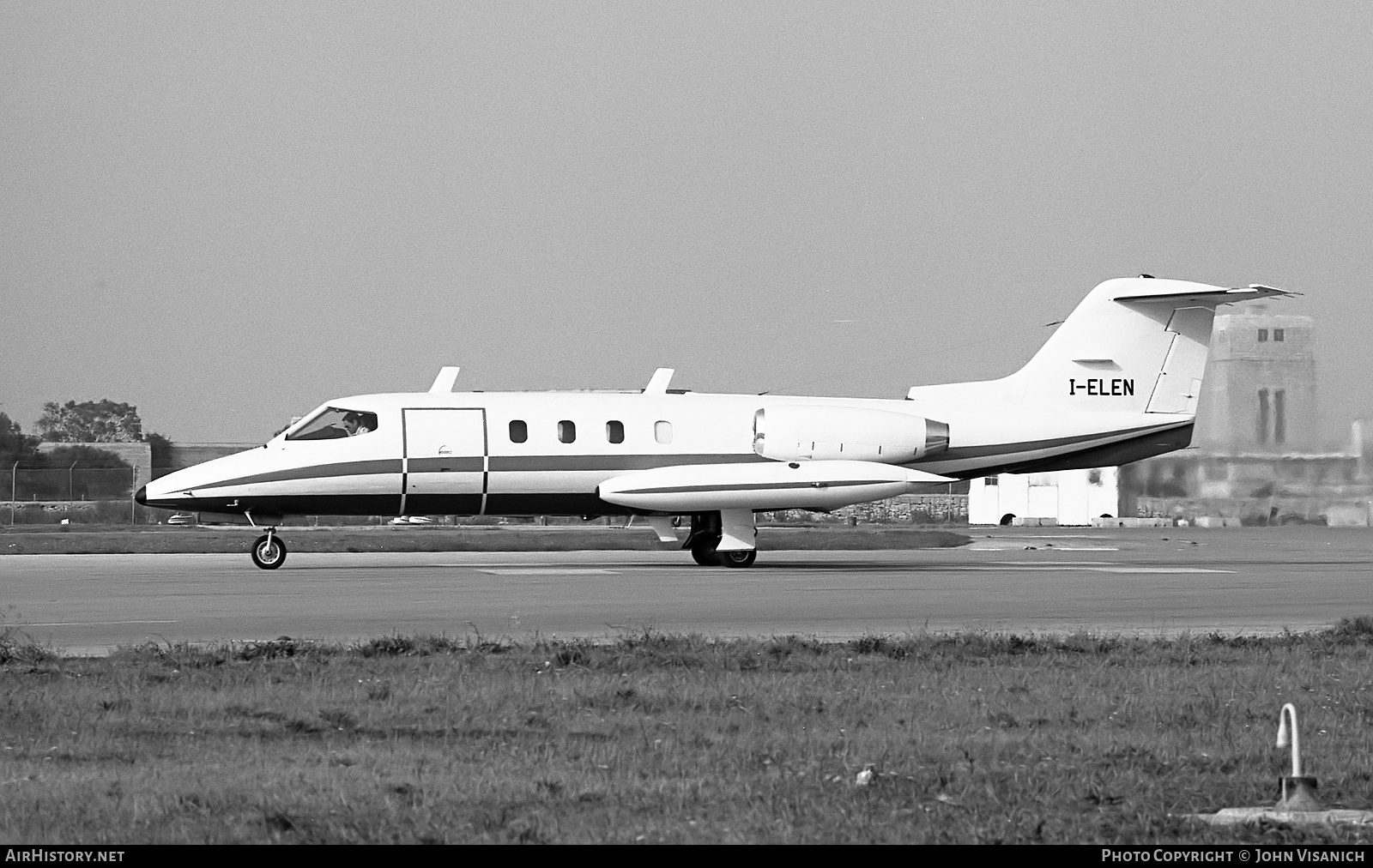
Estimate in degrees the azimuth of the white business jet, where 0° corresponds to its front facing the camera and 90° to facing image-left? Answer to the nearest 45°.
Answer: approximately 90°
